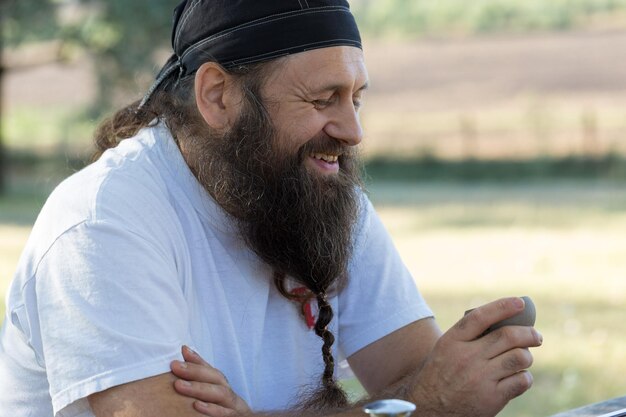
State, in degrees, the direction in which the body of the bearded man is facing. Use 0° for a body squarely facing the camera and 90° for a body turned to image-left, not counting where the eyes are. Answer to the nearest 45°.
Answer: approximately 315°
